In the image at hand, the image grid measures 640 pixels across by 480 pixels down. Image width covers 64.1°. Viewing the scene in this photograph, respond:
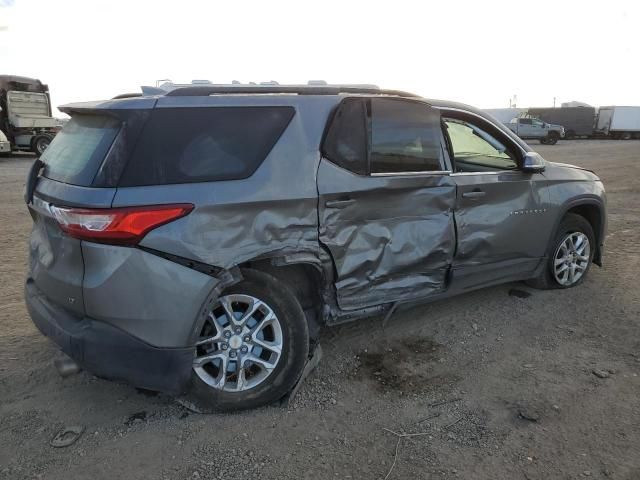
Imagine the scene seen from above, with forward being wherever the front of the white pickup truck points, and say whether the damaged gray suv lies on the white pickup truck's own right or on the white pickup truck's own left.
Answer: on the white pickup truck's own right

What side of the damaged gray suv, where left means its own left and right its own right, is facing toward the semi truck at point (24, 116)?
left

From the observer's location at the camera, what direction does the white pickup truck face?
facing the viewer and to the right of the viewer

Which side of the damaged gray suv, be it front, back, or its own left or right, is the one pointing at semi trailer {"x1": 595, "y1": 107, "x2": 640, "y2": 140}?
front

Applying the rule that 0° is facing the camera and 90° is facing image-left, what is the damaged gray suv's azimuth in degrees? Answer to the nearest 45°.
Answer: approximately 225°
